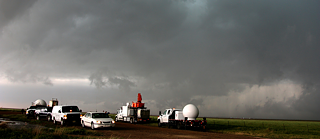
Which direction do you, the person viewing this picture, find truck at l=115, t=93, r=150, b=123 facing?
facing away from the viewer and to the left of the viewer

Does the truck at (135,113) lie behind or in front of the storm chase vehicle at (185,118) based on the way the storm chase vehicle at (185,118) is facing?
in front

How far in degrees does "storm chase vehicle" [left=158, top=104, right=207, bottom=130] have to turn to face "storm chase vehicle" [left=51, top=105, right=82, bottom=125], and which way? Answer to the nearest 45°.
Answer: approximately 45° to its left

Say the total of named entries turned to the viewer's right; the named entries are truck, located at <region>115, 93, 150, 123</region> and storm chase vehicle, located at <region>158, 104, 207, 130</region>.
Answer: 0
